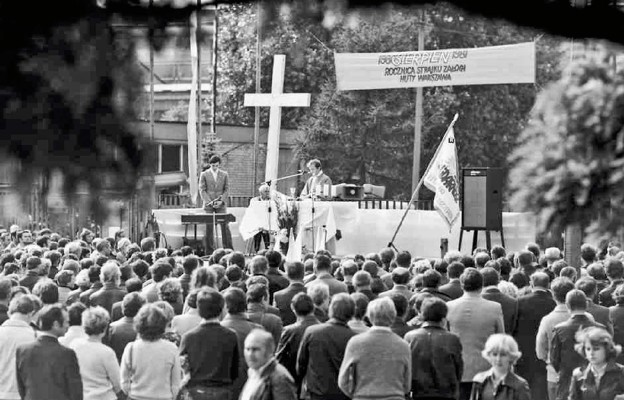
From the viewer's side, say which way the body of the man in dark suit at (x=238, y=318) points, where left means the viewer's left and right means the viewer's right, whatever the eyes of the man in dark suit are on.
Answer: facing away from the viewer

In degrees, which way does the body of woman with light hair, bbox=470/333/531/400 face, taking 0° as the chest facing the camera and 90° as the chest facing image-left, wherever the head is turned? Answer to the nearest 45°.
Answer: approximately 0°

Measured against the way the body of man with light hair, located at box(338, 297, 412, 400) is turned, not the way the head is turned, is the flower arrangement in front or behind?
in front

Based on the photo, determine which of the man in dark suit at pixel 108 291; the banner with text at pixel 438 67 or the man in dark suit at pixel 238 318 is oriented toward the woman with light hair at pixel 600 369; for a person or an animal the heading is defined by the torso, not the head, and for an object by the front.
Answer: the banner with text

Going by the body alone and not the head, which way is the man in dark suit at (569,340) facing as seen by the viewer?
away from the camera

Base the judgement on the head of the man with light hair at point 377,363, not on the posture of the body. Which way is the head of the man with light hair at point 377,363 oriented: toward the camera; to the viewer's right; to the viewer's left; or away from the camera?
away from the camera

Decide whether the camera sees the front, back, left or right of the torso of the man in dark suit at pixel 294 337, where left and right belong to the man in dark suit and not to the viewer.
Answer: back

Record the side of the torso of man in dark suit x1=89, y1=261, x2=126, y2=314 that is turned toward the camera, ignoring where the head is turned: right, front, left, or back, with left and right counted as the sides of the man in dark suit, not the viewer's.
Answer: back

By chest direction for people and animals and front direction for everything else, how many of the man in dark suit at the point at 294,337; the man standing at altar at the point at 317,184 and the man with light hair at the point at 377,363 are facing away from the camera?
2

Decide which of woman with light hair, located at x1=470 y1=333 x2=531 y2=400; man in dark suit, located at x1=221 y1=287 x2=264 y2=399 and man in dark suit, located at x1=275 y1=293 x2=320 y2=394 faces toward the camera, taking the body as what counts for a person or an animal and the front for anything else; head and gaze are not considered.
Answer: the woman with light hair

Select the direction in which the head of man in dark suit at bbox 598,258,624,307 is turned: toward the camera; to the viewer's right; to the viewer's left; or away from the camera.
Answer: away from the camera

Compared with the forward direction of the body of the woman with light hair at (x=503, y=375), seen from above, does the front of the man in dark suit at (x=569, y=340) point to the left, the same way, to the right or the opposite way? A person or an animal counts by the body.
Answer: the opposite way

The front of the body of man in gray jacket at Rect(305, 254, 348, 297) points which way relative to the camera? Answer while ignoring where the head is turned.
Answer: away from the camera

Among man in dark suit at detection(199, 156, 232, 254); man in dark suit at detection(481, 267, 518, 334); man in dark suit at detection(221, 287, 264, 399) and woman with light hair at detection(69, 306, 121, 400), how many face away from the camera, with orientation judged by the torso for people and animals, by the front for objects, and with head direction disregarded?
3

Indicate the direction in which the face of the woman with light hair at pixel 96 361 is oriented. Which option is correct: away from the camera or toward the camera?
away from the camera

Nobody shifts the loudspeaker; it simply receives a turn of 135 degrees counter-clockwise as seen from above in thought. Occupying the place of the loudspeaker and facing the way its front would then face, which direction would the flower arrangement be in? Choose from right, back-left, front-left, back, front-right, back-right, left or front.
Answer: back

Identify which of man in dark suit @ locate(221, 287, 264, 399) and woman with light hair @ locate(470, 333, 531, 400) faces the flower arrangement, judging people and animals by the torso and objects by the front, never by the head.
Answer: the man in dark suit
